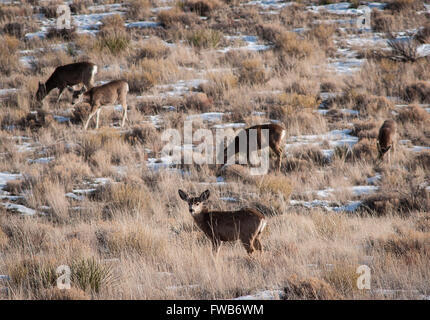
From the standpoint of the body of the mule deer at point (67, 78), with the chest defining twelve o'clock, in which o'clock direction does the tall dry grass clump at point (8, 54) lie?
The tall dry grass clump is roughly at 2 o'clock from the mule deer.

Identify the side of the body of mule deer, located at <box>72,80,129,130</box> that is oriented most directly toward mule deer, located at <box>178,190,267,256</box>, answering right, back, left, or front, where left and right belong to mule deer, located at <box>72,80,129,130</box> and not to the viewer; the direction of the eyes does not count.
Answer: left

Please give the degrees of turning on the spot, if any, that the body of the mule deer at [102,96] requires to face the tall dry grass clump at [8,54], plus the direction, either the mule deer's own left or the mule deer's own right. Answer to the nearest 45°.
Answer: approximately 45° to the mule deer's own right

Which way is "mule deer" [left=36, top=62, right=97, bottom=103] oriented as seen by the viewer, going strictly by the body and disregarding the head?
to the viewer's left

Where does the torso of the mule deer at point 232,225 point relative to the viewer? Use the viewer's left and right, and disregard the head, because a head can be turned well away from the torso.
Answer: facing to the left of the viewer

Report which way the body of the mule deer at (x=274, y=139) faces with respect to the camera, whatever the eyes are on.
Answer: to the viewer's left

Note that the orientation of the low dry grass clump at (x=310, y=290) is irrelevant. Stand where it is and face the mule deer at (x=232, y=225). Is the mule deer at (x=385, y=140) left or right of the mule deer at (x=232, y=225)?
right

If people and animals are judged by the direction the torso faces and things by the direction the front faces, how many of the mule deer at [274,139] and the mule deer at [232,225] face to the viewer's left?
2

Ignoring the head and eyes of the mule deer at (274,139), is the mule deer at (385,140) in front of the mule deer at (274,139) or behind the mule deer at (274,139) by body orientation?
behind

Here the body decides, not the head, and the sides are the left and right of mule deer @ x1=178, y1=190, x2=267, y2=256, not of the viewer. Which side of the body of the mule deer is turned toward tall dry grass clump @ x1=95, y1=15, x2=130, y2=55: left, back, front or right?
right

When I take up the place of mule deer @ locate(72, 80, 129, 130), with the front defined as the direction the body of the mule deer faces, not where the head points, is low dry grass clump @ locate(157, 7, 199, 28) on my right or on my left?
on my right

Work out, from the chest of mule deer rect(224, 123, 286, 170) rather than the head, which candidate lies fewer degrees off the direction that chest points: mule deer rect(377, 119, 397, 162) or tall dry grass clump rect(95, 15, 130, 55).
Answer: the tall dry grass clump

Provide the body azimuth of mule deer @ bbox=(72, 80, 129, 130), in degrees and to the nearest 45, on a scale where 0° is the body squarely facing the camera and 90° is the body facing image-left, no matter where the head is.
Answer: approximately 90°

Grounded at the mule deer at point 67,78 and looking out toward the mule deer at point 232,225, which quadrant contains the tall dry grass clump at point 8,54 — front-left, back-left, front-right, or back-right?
back-right
